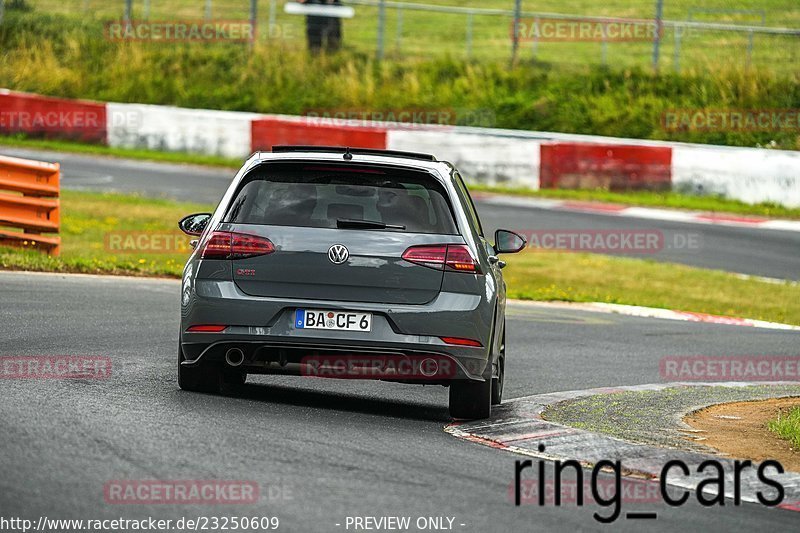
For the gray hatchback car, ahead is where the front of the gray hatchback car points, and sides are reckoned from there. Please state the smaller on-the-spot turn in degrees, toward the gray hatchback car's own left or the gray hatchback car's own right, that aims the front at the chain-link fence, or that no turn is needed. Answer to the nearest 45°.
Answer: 0° — it already faces it

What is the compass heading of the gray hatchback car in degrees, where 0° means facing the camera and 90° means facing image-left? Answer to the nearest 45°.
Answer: approximately 180°

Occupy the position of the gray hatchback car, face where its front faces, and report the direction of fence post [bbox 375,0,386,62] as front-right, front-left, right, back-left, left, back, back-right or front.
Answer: front

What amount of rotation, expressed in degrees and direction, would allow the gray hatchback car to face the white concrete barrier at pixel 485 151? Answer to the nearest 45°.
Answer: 0° — it already faces it

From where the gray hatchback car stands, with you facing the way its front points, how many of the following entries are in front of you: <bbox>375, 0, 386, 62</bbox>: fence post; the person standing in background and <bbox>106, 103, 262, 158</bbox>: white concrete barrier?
3

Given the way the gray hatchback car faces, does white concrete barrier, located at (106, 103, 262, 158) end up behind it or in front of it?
in front

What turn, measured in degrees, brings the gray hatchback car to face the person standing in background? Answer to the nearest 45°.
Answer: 0° — it already faces them

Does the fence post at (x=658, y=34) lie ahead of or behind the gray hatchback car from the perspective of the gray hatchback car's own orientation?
ahead
